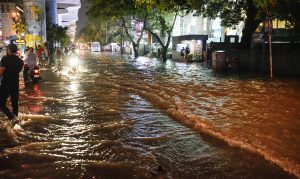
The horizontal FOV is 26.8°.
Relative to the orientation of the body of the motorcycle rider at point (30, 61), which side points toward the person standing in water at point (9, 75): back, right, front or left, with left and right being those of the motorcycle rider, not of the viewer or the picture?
back

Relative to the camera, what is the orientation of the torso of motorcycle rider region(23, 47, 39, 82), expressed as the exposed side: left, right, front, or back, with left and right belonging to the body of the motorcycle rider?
back

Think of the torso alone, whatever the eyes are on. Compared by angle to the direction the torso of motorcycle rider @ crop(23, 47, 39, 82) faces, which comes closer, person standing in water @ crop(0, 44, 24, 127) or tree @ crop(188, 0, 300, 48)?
the tree

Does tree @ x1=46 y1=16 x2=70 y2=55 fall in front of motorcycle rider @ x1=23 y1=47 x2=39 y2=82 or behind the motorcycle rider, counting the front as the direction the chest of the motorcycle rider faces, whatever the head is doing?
in front
